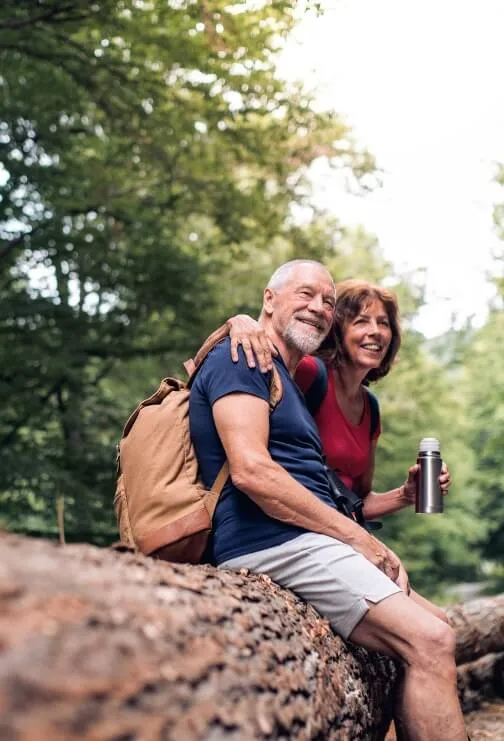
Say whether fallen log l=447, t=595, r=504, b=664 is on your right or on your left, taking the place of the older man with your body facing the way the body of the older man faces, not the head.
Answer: on your left

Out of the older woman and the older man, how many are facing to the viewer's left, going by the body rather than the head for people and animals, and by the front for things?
0

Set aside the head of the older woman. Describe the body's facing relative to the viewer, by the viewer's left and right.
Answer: facing the viewer and to the right of the viewer

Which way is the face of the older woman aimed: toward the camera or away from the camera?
toward the camera

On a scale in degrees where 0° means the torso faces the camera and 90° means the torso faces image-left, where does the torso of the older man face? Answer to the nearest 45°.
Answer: approximately 270°

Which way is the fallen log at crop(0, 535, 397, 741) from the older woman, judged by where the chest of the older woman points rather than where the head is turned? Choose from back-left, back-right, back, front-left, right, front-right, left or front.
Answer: front-right

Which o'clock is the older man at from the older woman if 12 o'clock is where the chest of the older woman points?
The older man is roughly at 2 o'clock from the older woman.
